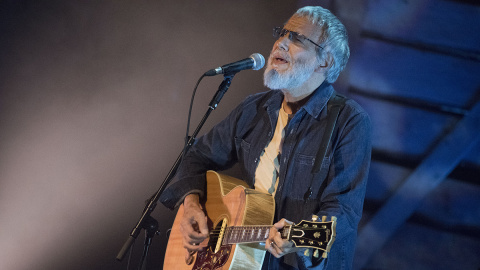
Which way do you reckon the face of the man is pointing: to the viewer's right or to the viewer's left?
to the viewer's left

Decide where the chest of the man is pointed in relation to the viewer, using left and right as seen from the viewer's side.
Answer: facing the viewer and to the left of the viewer

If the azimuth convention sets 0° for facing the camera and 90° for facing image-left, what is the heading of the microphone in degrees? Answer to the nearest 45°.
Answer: approximately 270°
